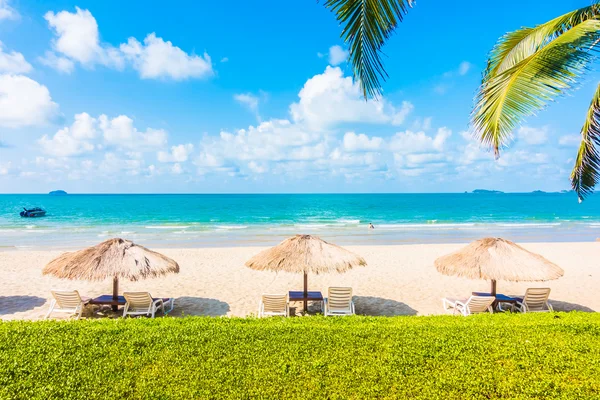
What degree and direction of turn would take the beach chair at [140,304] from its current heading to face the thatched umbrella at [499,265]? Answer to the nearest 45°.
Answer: approximately 45° to its right

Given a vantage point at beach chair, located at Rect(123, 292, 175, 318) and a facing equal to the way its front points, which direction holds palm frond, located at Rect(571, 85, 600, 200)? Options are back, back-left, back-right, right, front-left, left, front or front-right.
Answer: right

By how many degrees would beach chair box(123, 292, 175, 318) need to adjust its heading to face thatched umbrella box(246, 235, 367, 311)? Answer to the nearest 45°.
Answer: approximately 45° to its right

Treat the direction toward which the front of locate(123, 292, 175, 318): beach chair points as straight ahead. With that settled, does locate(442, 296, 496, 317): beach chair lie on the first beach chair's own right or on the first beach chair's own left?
on the first beach chair's own right

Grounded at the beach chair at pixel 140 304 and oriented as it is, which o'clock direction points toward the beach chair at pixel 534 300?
the beach chair at pixel 534 300 is roughly at 2 o'clock from the beach chair at pixel 140 304.

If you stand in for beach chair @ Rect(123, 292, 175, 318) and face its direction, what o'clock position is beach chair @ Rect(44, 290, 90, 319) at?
beach chair @ Rect(44, 290, 90, 319) is roughly at 8 o'clock from beach chair @ Rect(123, 292, 175, 318).

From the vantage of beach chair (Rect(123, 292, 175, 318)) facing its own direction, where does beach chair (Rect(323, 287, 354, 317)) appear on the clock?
beach chair (Rect(323, 287, 354, 317)) is roughly at 2 o'clock from beach chair (Rect(123, 292, 175, 318)).

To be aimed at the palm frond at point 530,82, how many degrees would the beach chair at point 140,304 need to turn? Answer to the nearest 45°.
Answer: approximately 90° to its right

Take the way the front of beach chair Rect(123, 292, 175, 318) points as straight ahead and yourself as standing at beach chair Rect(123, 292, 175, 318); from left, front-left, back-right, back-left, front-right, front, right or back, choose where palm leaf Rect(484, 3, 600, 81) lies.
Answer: right

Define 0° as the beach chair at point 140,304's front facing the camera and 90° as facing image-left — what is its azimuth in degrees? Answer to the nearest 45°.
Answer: approximately 225°

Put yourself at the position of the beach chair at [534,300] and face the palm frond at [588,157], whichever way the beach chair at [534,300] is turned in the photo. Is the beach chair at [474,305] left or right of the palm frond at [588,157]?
right

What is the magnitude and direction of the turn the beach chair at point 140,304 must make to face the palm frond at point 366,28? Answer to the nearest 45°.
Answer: approximately 135° to its right
